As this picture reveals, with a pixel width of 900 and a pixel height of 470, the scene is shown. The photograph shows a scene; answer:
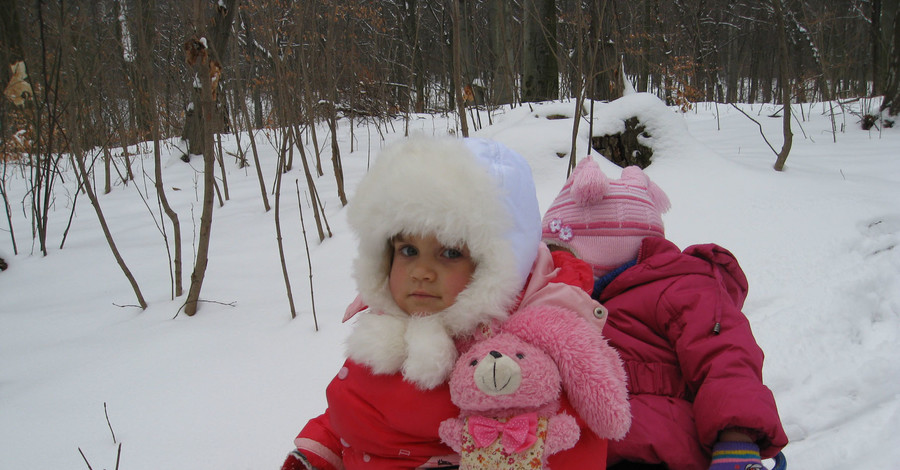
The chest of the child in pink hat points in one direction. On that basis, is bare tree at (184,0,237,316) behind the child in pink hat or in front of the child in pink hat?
in front

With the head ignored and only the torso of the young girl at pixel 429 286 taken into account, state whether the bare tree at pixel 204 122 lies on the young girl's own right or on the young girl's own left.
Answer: on the young girl's own right

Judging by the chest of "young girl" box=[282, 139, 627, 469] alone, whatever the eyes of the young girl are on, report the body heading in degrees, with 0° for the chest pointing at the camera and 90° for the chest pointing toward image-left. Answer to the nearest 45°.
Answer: approximately 45°

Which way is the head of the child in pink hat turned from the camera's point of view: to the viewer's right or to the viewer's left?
to the viewer's left

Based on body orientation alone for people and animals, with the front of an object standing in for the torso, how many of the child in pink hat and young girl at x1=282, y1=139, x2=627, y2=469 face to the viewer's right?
0
